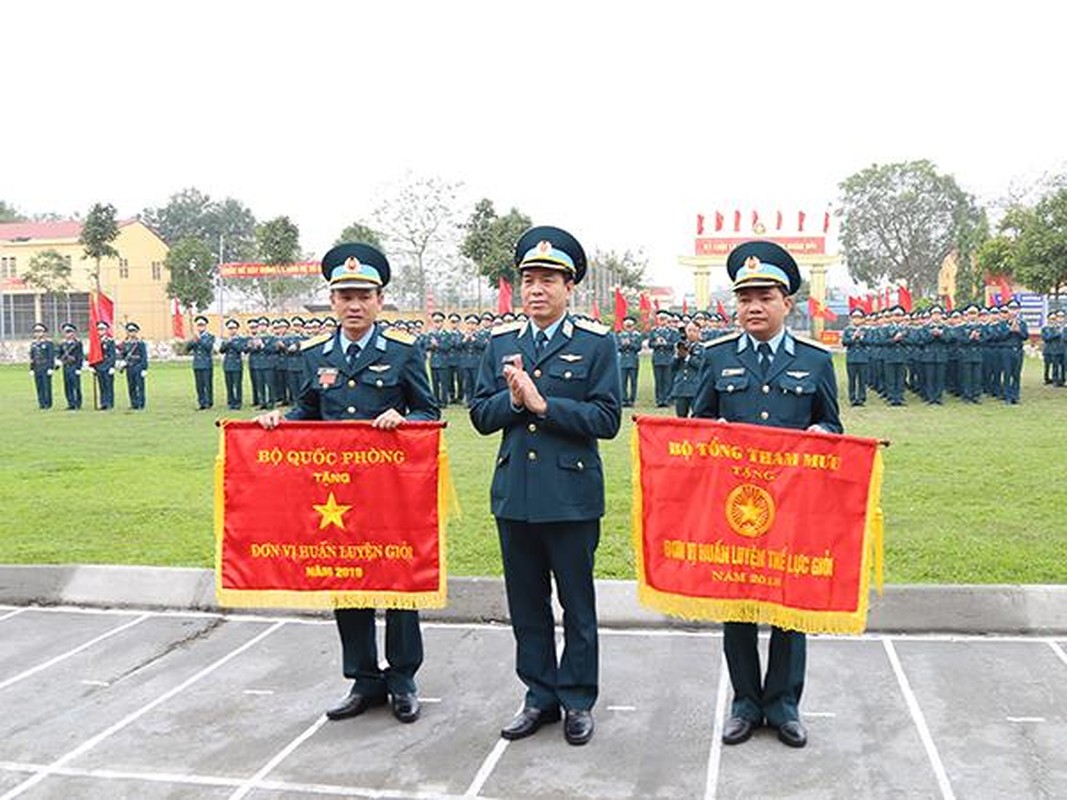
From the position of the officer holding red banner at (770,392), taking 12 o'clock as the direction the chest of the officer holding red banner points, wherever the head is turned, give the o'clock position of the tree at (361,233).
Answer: The tree is roughly at 5 o'clock from the officer holding red banner.

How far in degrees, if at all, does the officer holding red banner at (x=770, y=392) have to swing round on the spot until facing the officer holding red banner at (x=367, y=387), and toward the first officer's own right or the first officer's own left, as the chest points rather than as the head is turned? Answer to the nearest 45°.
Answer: approximately 90° to the first officer's own right

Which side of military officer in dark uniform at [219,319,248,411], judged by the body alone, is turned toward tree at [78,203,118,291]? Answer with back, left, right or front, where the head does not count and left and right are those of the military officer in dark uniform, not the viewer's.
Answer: back

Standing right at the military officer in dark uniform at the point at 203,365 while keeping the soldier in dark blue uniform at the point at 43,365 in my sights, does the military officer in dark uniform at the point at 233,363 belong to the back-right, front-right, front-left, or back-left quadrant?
back-right

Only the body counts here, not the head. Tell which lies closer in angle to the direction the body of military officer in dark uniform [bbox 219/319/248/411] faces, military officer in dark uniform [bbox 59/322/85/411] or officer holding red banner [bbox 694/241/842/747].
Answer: the officer holding red banner

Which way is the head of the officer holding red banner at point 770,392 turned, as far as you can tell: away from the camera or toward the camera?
toward the camera

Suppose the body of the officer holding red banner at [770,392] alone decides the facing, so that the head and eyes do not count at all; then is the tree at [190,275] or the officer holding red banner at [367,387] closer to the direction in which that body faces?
the officer holding red banner

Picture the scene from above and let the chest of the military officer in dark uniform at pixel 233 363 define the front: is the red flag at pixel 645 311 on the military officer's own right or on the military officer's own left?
on the military officer's own left

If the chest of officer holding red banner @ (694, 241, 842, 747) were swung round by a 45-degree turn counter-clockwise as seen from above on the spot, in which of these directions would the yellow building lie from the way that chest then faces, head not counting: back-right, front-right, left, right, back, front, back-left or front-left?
back

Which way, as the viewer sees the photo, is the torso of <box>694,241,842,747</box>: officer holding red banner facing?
toward the camera

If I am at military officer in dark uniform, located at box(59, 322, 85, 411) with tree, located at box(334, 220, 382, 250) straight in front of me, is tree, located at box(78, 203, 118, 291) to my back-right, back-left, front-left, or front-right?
front-left

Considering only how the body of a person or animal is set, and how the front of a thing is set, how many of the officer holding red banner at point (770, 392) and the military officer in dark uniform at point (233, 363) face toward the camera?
2
